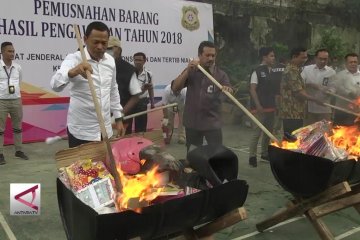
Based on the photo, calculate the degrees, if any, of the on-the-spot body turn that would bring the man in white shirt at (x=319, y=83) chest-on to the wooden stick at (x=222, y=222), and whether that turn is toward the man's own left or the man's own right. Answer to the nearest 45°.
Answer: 0° — they already face it

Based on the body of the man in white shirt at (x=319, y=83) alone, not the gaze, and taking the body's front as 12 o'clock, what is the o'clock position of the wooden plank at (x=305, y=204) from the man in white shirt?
The wooden plank is roughly at 12 o'clock from the man in white shirt.

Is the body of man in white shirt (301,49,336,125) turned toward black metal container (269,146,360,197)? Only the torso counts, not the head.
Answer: yes

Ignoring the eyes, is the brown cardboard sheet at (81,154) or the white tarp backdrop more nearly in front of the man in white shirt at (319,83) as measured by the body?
the brown cardboard sheet

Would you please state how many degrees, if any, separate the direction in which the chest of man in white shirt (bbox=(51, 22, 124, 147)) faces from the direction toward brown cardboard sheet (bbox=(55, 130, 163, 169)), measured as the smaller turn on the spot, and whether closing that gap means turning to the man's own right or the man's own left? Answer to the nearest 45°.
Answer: approximately 45° to the man's own right

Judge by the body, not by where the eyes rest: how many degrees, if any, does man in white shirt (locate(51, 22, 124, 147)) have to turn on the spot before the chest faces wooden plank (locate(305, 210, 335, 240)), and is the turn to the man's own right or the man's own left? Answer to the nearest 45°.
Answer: approximately 45° to the man's own left

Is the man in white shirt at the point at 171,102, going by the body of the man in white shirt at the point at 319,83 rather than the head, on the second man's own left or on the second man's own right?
on the second man's own right
